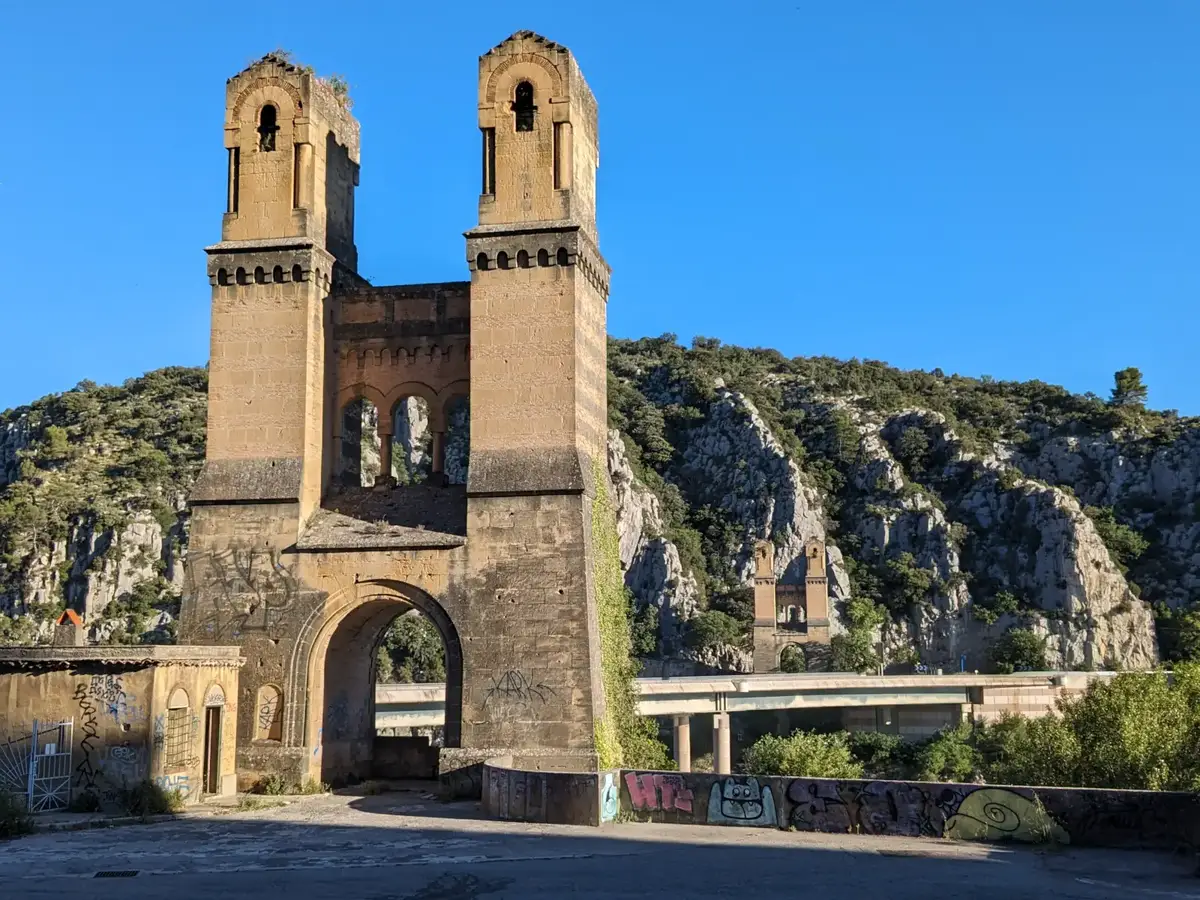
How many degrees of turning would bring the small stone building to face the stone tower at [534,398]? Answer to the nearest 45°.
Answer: approximately 45° to its left

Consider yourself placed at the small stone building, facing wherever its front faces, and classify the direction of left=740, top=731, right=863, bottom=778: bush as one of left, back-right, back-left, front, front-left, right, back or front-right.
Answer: left

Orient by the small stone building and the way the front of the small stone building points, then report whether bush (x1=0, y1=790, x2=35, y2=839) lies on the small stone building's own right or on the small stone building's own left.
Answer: on the small stone building's own right

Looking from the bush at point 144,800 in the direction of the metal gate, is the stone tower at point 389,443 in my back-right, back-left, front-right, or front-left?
back-right

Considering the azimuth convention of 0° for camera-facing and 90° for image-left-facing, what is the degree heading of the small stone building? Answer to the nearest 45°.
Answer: approximately 315°
